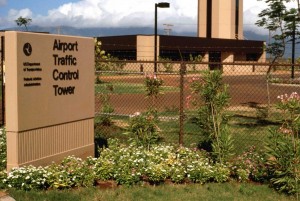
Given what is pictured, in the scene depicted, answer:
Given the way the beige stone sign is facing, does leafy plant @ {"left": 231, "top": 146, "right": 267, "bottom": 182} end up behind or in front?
in front

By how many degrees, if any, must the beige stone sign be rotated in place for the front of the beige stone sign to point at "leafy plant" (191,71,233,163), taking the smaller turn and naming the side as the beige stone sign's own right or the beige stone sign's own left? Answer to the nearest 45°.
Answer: approximately 45° to the beige stone sign's own left

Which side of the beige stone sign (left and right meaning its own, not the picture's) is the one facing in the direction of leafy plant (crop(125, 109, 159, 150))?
left

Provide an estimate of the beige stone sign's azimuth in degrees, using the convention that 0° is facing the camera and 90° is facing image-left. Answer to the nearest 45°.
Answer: approximately 315°

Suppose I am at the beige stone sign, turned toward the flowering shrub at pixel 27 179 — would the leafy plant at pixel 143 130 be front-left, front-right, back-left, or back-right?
back-left
